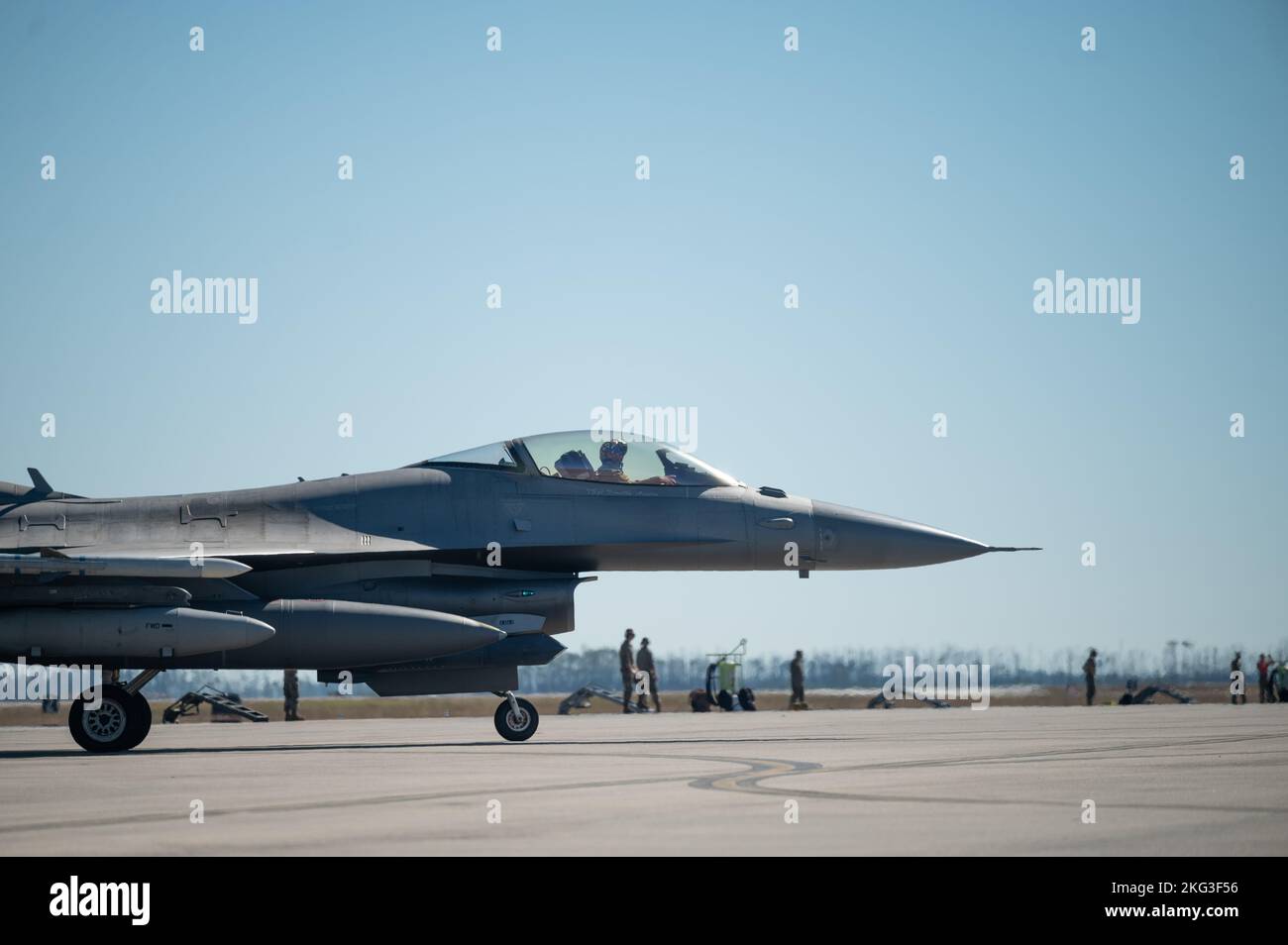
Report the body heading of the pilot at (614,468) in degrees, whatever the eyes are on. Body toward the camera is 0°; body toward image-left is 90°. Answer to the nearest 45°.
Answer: approximately 270°

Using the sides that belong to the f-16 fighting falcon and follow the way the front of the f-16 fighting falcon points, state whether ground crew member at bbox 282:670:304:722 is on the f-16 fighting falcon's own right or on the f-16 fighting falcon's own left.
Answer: on the f-16 fighting falcon's own left

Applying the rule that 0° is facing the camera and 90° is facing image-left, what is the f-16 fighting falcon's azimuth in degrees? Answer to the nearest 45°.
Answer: approximately 270°

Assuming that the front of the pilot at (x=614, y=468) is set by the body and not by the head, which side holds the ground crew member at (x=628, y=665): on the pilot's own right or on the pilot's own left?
on the pilot's own left

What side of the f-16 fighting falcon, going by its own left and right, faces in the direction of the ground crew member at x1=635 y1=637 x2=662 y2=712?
left

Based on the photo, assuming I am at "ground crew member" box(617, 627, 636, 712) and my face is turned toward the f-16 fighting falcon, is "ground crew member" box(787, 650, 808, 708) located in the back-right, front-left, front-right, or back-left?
back-left

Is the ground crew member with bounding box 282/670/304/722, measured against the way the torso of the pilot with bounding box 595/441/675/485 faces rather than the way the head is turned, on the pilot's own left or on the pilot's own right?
on the pilot's own left
